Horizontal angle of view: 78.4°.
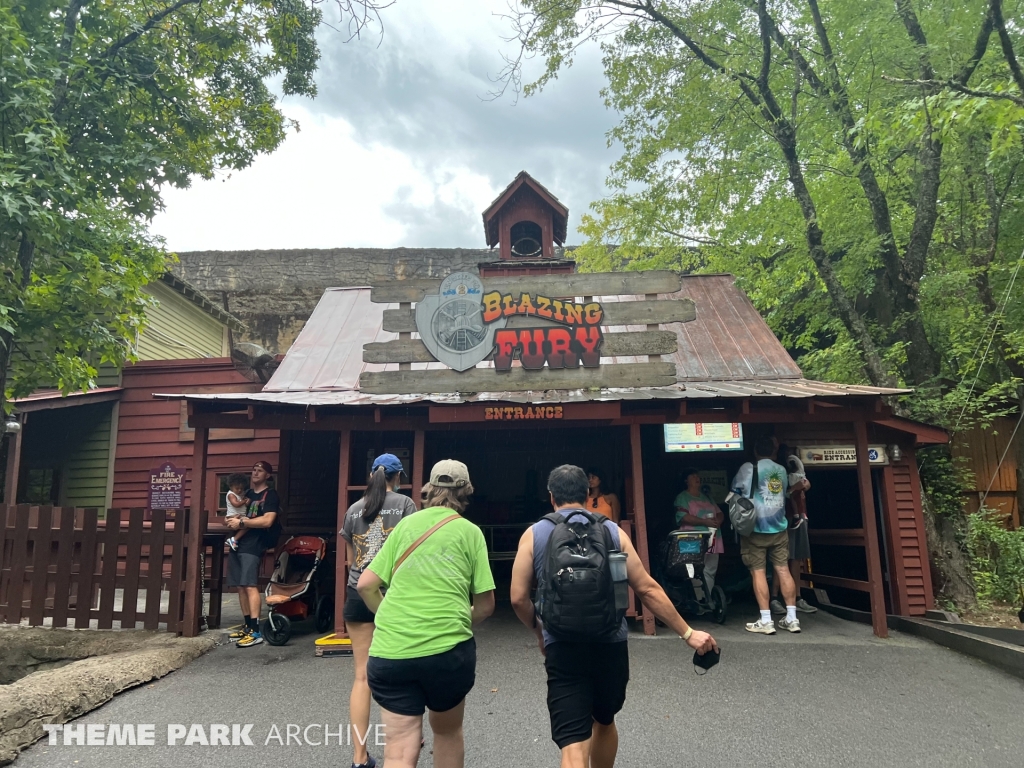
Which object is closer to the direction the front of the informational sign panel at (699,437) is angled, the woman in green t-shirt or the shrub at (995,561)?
the woman in green t-shirt

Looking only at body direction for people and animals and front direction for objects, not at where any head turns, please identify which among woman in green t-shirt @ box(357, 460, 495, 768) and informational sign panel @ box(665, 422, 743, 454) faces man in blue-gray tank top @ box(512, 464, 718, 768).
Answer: the informational sign panel

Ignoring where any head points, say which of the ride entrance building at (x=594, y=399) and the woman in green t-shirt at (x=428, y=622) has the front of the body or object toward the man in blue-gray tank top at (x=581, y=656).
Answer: the ride entrance building

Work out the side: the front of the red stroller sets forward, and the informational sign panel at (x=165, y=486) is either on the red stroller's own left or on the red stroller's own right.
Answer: on the red stroller's own right

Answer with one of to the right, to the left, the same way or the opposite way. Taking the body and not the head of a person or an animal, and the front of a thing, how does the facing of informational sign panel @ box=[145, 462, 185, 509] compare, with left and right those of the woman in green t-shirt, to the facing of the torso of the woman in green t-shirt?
the opposite way

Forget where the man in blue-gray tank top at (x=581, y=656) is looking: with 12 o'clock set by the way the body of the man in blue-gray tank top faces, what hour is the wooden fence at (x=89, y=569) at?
The wooden fence is roughly at 10 o'clock from the man in blue-gray tank top.

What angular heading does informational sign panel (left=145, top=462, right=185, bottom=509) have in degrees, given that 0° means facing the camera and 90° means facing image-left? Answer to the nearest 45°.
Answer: approximately 0°

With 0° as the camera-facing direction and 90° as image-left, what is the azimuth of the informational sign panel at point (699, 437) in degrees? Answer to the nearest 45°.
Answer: approximately 0°

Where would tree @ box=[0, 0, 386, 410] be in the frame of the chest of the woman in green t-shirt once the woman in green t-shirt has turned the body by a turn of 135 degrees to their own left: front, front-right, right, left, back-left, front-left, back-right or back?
right

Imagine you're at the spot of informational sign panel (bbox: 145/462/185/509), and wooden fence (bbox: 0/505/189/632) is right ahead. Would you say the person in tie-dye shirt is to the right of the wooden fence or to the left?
left

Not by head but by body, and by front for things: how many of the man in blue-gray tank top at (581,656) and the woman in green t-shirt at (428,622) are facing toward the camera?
0

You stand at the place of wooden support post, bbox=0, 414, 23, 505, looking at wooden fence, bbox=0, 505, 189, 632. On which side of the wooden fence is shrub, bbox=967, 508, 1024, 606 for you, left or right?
left

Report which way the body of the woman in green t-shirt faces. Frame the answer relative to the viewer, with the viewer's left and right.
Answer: facing away from the viewer

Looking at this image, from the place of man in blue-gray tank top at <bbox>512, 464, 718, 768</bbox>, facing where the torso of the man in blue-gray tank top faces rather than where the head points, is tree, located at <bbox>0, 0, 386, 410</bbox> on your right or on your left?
on your left

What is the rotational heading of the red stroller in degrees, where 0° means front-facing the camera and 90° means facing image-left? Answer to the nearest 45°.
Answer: approximately 45°

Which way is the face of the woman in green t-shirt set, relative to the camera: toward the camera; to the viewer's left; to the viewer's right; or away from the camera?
away from the camera
